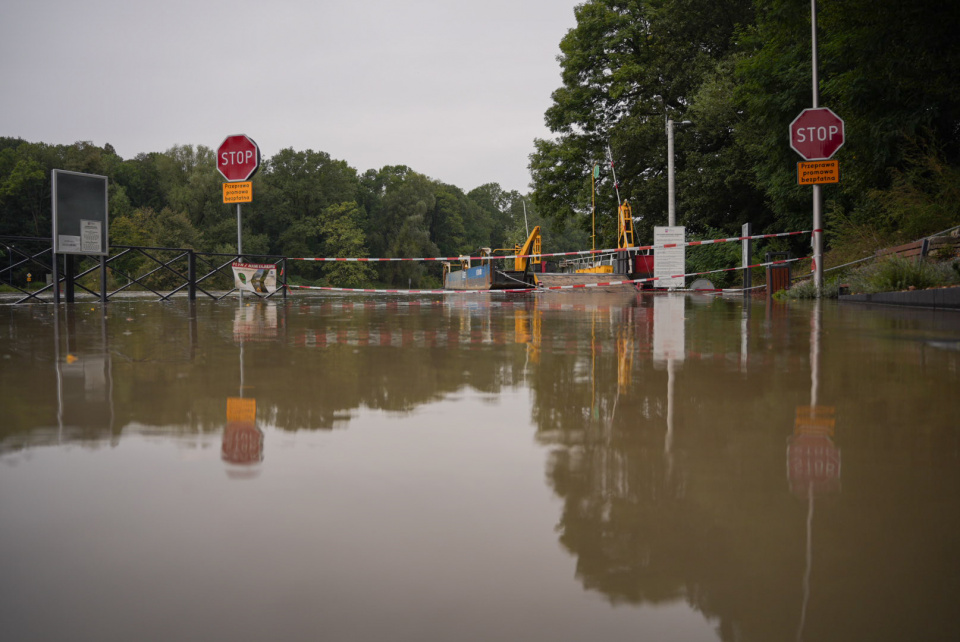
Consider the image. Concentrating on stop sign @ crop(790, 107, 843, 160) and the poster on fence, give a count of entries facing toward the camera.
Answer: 2

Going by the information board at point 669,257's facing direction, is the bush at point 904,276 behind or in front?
in front

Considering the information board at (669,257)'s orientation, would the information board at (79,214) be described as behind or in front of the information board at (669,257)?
in front

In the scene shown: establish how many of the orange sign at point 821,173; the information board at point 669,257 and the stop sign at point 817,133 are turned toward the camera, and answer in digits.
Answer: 3

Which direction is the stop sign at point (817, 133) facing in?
toward the camera

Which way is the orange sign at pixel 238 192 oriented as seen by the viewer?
toward the camera

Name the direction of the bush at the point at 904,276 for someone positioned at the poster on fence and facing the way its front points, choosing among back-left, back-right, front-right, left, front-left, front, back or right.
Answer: front-left

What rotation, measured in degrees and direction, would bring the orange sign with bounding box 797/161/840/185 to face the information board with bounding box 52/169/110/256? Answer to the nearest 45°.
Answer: approximately 45° to its right

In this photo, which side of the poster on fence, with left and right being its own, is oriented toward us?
front

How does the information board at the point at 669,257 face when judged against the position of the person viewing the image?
facing the viewer
